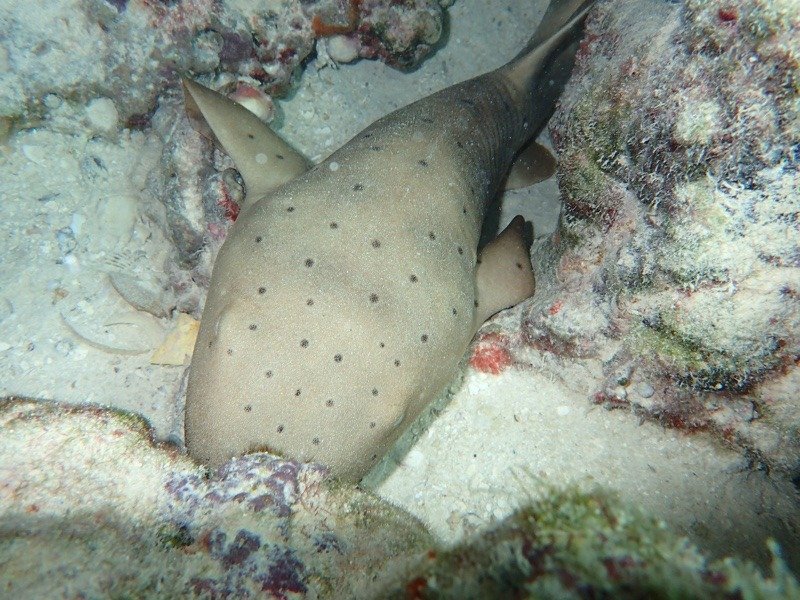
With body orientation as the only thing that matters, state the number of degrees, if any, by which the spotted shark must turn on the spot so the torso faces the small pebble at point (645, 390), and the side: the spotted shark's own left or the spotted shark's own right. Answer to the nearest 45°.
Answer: approximately 135° to the spotted shark's own left

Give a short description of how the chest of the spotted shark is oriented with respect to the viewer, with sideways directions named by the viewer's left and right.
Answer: facing the viewer and to the left of the viewer
